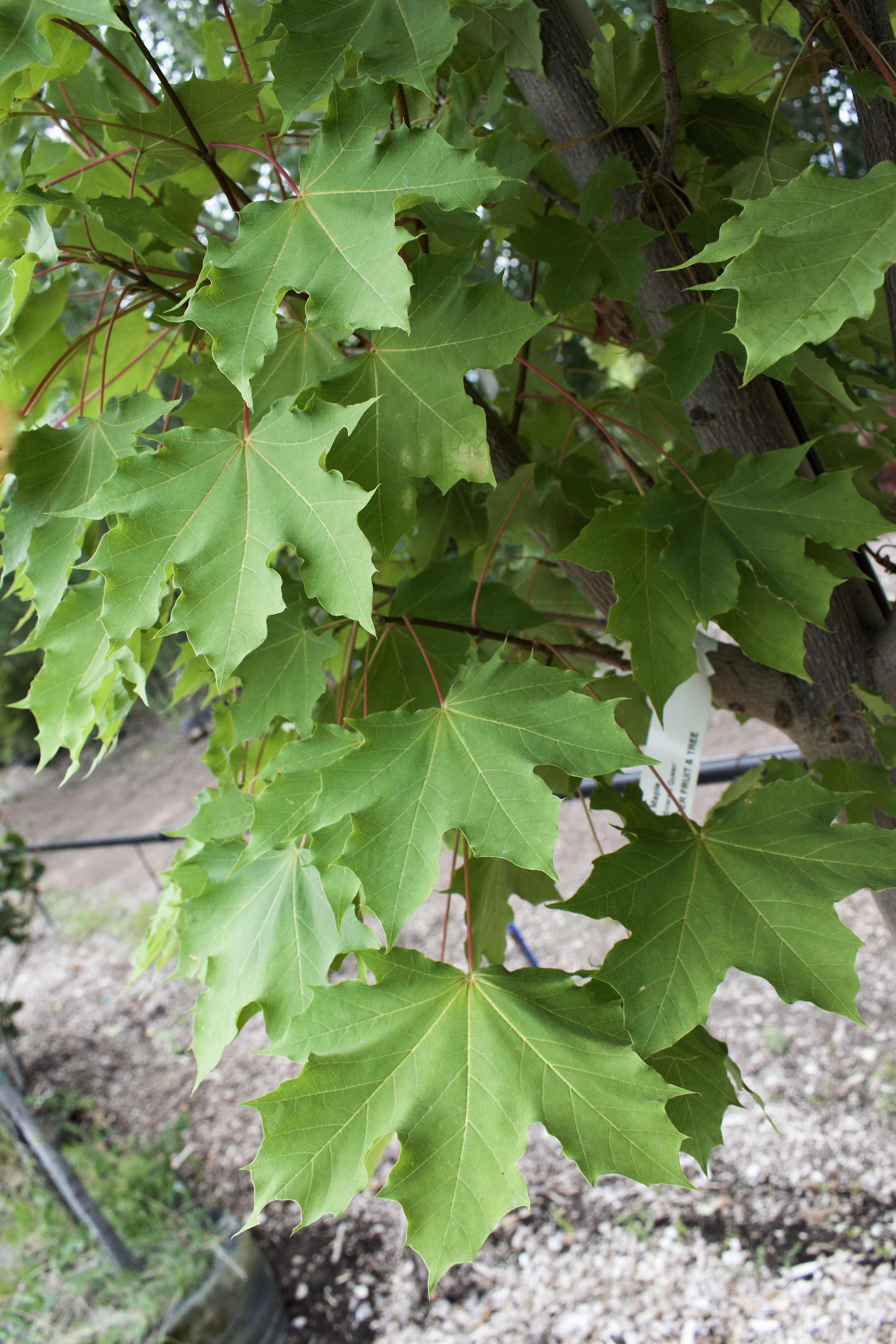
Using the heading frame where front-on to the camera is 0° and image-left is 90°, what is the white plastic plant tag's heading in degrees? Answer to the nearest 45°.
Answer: approximately 0°
